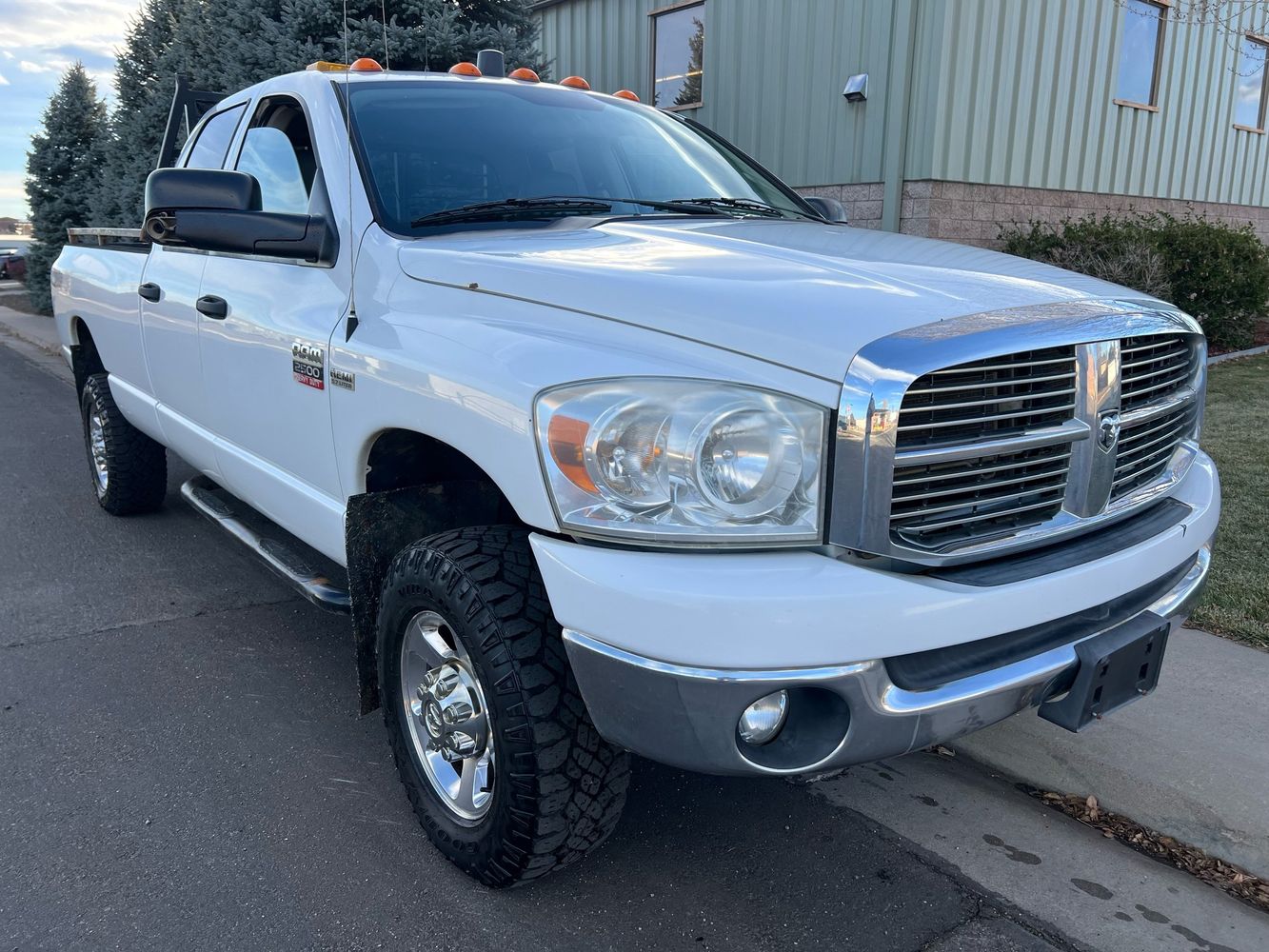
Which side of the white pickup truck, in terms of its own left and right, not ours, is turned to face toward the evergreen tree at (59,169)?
back

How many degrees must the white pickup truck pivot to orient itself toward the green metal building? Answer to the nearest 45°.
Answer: approximately 135° to its left

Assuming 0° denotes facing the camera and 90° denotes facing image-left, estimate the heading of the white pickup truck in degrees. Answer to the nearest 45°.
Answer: approximately 315°

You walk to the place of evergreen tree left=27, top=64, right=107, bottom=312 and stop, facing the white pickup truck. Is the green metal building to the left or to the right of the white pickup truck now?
left

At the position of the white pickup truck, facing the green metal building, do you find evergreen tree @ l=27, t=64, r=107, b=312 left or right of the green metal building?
left
